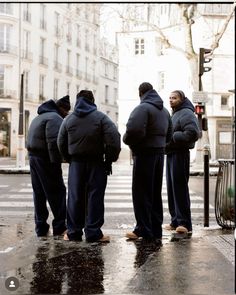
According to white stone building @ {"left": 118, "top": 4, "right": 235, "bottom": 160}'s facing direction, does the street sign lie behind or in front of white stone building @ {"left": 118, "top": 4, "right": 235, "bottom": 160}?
in front

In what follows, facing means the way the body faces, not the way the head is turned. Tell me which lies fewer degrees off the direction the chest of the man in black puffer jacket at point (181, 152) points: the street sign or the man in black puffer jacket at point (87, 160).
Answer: the man in black puffer jacket

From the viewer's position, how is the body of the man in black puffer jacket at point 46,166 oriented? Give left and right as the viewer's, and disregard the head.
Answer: facing away from the viewer and to the right of the viewer

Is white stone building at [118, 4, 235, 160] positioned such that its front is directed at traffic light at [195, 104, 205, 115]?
yes

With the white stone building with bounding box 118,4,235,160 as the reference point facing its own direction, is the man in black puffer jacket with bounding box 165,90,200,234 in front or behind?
in front

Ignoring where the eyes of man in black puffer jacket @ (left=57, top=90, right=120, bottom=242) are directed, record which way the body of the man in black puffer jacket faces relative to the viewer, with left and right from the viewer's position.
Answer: facing away from the viewer

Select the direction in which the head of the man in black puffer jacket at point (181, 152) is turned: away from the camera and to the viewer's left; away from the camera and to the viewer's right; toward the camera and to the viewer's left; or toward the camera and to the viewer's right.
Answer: toward the camera and to the viewer's left

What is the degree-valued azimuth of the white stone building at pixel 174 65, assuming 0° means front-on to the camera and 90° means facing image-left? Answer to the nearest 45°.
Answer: approximately 0°

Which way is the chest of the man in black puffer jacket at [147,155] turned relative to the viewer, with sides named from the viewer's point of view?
facing away from the viewer and to the left of the viewer

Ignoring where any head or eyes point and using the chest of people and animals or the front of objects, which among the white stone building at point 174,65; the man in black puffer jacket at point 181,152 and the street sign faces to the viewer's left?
the man in black puffer jacket
